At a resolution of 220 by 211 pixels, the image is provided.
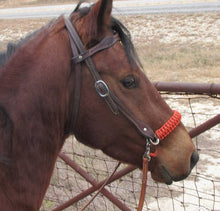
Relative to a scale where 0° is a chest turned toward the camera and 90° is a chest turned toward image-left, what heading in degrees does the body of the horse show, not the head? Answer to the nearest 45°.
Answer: approximately 270°
